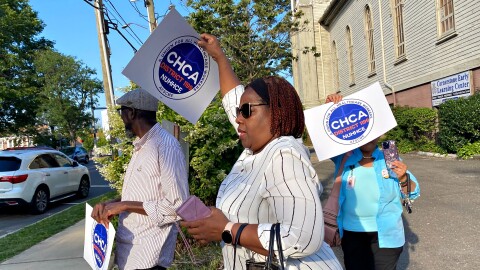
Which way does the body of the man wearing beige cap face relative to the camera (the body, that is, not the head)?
to the viewer's left

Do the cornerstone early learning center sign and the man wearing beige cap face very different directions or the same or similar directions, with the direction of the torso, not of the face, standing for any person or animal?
same or similar directions

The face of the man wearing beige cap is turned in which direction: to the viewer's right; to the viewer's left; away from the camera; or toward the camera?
to the viewer's left

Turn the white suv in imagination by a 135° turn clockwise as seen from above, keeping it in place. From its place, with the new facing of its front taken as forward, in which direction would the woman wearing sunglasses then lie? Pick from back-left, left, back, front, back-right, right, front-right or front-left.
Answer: front

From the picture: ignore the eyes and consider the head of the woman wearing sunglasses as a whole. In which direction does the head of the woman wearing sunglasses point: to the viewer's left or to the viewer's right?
to the viewer's left

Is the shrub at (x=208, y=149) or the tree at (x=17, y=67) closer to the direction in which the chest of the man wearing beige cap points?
the tree

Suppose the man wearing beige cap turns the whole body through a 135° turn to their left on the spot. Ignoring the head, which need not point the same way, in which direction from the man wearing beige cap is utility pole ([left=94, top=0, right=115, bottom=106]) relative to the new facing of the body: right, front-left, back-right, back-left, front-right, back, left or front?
back-left

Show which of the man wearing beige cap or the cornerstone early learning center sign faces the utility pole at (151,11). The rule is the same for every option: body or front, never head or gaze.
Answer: the cornerstone early learning center sign

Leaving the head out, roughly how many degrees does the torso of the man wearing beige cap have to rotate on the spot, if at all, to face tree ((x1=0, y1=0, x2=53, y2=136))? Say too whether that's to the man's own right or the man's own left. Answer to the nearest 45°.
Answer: approximately 90° to the man's own right
